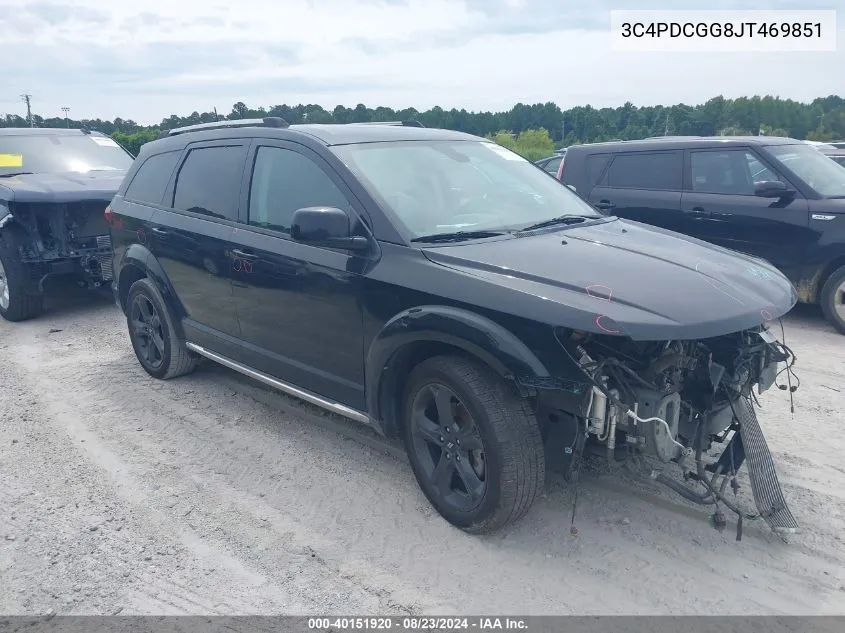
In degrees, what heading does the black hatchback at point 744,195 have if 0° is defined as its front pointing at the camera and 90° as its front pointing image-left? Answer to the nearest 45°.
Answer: approximately 315°

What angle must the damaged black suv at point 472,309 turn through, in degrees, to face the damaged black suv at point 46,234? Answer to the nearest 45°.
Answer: approximately 180°

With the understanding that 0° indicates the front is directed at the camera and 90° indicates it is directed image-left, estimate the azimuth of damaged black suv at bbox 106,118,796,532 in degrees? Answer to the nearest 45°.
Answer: approximately 315°

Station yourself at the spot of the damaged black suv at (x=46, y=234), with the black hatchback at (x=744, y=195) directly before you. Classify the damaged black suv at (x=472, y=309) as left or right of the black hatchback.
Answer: right

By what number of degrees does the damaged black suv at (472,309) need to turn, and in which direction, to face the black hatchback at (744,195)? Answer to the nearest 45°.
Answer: approximately 90° to its left

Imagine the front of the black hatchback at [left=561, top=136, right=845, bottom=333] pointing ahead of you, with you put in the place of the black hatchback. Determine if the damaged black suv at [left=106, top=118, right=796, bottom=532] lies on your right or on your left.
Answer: on your right
